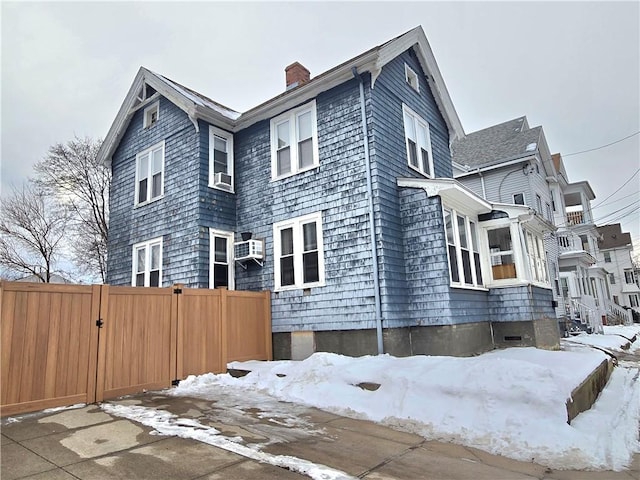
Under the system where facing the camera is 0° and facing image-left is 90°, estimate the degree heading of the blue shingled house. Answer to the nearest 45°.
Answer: approximately 315°

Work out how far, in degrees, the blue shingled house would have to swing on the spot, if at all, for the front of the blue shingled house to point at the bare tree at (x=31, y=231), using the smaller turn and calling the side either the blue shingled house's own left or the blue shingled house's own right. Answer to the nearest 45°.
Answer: approximately 180°

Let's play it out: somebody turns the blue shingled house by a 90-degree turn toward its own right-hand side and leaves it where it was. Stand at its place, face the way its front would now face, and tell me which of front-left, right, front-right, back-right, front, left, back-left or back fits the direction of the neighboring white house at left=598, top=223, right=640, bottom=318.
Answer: back

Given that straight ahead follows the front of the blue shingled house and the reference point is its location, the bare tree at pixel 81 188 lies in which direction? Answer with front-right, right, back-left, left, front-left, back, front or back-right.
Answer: back
